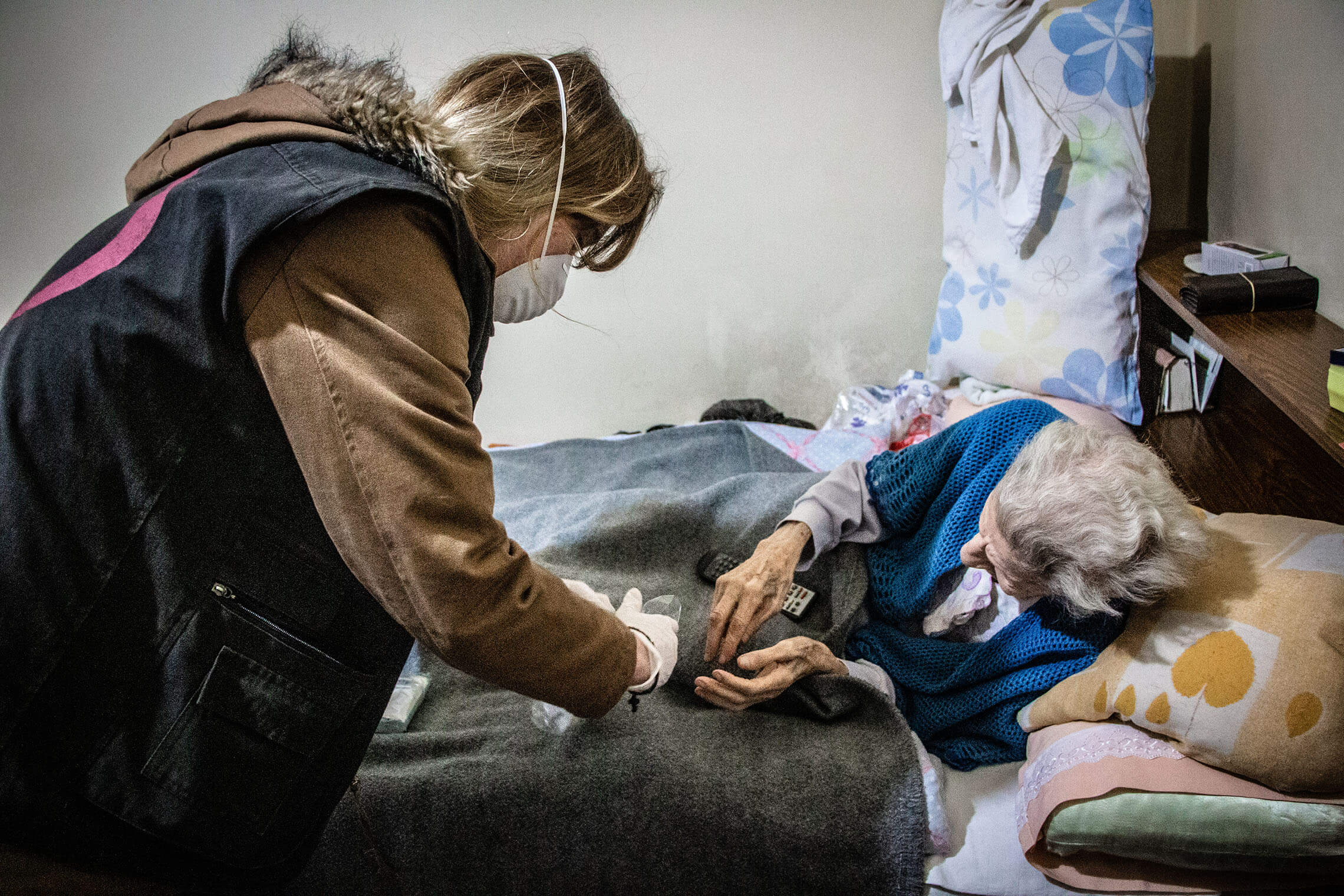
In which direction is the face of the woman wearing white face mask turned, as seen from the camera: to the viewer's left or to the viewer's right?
to the viewer's right

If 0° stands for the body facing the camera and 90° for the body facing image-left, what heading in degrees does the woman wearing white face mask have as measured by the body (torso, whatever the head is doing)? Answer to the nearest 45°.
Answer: approximately 270°

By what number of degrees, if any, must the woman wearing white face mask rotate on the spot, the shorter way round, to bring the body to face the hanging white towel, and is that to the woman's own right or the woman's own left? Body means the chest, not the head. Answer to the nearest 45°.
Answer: approximately 45° to the woman's own left

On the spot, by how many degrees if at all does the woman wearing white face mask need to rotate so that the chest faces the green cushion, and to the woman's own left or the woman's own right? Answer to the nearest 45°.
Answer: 0° — they already face it
